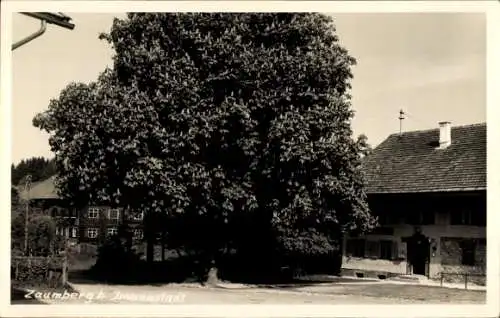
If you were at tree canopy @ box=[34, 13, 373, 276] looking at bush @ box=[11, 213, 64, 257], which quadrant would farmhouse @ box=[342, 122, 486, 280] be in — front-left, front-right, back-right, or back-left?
back-right

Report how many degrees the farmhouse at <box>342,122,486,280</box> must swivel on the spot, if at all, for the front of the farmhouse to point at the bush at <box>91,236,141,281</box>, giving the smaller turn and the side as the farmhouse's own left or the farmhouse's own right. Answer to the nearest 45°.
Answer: approximately 45° to the farmhouse's own right

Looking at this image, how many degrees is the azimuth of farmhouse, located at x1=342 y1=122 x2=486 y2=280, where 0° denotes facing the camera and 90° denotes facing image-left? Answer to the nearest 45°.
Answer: approximately 0°

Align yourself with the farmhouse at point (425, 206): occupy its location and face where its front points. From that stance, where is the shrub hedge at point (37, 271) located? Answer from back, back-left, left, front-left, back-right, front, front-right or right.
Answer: front-right

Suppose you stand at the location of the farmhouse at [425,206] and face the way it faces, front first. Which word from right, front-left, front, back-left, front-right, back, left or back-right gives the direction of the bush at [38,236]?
front-right
